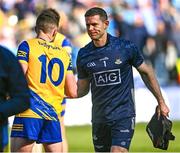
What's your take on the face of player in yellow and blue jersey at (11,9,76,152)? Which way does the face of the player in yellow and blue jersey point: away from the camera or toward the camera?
away from the camera

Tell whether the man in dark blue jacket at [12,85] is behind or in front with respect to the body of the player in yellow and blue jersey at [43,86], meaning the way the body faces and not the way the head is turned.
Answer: behind

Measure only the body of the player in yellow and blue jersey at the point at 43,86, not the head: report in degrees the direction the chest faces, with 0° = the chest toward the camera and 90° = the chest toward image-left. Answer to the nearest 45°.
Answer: approximately 180°

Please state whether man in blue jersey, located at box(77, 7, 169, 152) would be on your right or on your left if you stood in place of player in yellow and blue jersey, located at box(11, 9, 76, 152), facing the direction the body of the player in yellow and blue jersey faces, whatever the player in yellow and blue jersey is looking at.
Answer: on your right

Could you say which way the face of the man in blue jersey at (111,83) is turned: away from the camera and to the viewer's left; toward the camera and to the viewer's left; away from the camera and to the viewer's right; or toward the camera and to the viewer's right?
toward the camera and to the viewer's left
